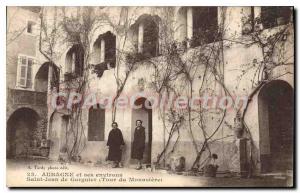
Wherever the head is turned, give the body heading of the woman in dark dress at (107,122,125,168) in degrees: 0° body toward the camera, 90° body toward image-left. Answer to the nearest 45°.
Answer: approximately 0°
